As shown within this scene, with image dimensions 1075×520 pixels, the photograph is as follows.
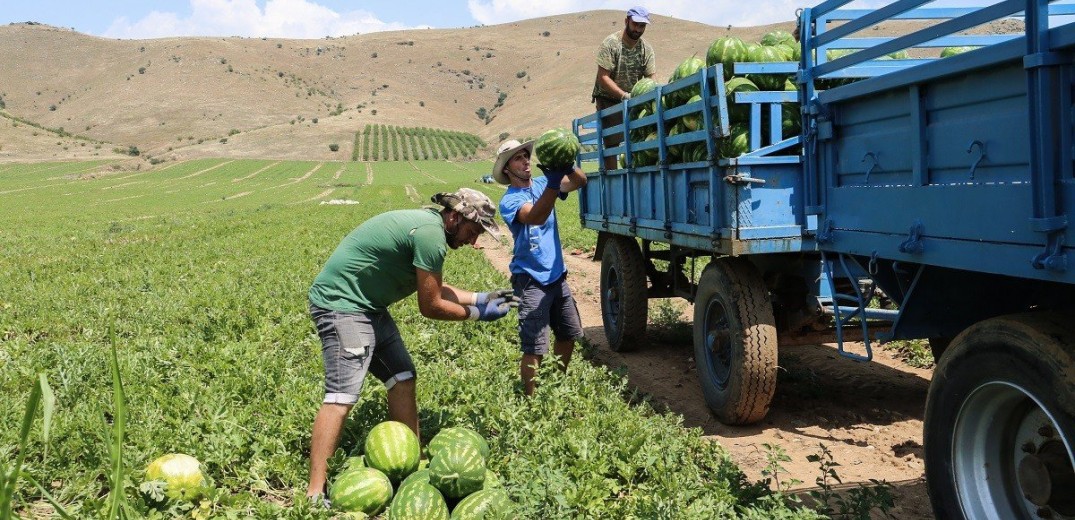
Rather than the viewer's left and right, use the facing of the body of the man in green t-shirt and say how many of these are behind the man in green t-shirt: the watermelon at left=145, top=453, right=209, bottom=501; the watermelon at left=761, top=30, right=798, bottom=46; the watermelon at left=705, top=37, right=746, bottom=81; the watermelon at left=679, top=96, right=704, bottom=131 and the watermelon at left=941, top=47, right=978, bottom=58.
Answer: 1

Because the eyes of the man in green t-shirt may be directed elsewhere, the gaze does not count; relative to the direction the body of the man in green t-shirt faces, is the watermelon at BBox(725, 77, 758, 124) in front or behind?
in front

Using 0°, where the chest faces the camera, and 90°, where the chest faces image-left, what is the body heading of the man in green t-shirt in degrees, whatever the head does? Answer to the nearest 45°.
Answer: approximately 270°

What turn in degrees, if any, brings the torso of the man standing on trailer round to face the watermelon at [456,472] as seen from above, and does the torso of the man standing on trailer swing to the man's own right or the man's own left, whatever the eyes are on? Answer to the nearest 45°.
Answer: approximately 45° to the man's own right

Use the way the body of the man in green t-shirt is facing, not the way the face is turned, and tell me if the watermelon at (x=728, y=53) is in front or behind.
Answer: in front

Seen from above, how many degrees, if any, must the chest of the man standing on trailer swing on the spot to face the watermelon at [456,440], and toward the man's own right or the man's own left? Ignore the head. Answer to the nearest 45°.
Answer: approximately 45° to the man's own right

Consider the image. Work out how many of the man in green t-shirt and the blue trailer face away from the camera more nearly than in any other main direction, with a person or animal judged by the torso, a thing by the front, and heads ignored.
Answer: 0

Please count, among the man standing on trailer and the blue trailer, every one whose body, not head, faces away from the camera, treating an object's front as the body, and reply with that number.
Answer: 0

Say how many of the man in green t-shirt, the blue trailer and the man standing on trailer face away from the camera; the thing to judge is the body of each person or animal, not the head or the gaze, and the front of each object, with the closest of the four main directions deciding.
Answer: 0

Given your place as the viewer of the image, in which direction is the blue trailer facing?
facing the viewer and to the right of the viewer

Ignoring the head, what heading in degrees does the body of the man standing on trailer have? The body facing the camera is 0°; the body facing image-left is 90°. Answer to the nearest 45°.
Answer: approximately 315°

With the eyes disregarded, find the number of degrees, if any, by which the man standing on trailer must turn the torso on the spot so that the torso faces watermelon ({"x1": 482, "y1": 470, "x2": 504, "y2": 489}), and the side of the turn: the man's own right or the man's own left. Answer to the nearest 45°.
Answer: approximately 45° to the man's own right

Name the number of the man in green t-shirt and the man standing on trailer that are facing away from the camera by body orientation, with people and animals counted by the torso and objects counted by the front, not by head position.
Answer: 0

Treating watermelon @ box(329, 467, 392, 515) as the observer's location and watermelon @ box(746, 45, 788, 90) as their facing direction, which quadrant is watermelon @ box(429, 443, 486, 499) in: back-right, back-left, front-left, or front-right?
front-right

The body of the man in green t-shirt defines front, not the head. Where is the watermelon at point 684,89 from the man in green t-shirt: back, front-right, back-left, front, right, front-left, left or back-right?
front-left
